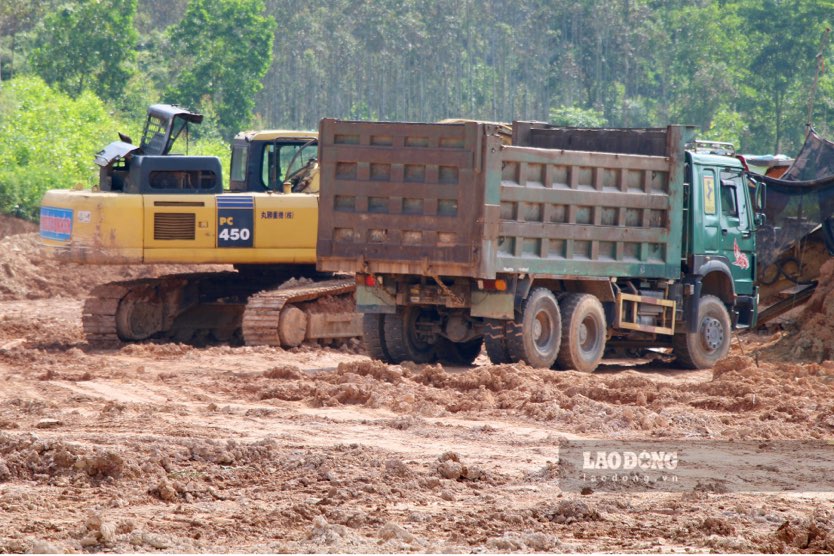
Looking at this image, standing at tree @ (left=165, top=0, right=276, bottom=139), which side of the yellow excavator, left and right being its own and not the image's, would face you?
left

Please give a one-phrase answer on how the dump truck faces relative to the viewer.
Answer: facing away from the viewer and to the right of the viewer

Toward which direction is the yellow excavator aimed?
to the viewer's right

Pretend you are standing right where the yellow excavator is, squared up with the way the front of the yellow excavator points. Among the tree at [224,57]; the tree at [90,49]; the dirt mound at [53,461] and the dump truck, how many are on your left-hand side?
2

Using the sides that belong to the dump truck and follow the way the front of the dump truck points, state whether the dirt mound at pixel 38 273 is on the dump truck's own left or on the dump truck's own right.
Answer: on the dump truck's own left

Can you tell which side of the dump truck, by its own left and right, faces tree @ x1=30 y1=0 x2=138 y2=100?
left

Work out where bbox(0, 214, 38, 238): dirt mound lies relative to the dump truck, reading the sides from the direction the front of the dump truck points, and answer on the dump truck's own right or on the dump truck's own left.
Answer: on the dump truck's own left

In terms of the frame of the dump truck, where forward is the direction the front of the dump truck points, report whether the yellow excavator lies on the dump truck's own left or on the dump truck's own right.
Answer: on the dump truck's own left

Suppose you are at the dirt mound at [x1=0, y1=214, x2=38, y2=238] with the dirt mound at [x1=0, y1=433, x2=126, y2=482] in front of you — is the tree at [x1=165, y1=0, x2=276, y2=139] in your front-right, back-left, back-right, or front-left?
back-left

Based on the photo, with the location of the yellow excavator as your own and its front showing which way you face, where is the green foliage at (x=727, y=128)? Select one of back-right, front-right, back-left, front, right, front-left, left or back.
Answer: front-left

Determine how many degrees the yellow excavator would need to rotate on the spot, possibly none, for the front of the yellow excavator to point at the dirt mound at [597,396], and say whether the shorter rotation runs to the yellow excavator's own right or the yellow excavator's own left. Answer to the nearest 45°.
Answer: approximately 45° to the yellow excavator's own right

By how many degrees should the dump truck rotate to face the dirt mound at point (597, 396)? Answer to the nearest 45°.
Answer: approximately 135° to its right
